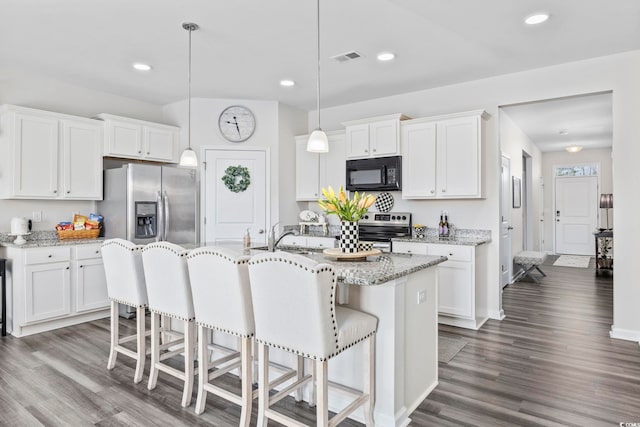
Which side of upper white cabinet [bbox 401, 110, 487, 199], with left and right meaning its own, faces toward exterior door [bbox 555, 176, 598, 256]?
back

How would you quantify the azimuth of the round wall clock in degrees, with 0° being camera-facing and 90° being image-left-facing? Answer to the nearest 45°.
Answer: approximately 0°

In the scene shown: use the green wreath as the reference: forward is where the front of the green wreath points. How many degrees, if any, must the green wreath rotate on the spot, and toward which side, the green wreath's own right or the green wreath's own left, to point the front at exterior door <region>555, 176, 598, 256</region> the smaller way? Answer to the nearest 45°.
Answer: approximately 90° to the green wreath's own left

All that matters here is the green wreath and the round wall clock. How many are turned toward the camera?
2

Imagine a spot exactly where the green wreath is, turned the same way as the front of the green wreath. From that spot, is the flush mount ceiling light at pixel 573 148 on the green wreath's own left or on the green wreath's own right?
on the green wreath's own left

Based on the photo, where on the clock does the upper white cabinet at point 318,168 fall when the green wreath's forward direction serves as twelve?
The upper white cabinet is roughly at 9 o'clock from the green wreath.

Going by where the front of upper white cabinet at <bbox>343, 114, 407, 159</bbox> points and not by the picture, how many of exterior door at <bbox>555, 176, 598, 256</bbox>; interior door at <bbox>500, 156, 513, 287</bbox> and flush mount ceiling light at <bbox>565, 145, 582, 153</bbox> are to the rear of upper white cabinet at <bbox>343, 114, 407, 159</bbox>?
3

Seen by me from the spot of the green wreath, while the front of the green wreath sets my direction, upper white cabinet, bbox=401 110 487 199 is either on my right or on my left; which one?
on my left

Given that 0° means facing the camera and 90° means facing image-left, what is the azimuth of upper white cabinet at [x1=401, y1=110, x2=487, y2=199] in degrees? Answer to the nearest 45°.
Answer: approximately 45°
